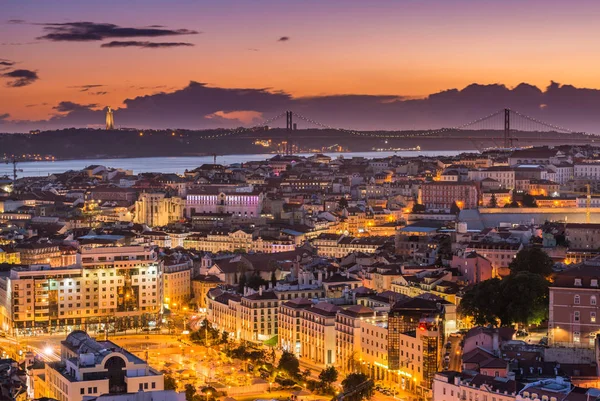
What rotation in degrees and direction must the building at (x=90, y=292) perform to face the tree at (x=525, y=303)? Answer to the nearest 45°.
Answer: approximately 45° to its left

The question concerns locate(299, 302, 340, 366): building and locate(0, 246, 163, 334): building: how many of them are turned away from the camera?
0

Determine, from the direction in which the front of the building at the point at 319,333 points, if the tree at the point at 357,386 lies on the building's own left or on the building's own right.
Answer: on the building's own left

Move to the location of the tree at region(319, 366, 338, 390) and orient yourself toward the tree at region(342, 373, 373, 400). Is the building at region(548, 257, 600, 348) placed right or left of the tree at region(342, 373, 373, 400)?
left

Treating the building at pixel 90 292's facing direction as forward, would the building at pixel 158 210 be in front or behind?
behind

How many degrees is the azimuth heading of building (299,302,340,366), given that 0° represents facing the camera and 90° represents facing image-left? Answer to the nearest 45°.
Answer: approximately 45°

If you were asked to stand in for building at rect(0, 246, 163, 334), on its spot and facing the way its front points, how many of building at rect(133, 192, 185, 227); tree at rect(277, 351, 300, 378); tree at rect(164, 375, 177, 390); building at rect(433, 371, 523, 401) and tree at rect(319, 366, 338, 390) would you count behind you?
1

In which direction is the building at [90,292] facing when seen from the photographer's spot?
facing the viewer

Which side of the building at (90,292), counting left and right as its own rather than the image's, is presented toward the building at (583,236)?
left

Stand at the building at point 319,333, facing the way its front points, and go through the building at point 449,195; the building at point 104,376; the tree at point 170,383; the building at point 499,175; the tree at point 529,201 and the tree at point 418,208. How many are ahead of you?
2

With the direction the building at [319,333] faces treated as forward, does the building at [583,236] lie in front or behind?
behind
